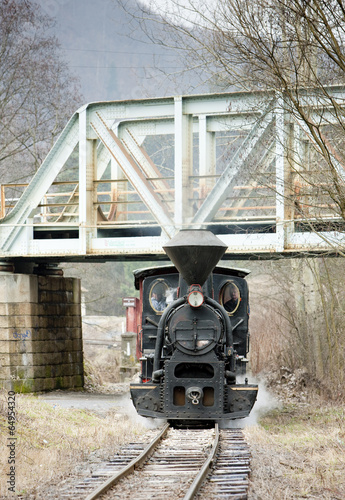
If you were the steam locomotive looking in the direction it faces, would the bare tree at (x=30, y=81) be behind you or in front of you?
behind

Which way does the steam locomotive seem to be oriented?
toward the camera

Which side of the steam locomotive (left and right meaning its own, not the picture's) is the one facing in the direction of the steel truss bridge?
back
